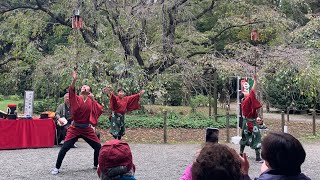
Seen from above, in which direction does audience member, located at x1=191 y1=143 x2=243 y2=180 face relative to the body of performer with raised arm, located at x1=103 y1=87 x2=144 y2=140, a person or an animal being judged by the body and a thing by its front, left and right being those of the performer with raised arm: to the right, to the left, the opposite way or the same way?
the opposite way

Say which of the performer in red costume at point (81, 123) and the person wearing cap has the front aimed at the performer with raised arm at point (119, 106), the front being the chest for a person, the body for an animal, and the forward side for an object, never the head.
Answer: the person wearing cap

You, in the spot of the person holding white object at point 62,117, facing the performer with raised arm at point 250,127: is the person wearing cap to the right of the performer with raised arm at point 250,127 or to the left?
right

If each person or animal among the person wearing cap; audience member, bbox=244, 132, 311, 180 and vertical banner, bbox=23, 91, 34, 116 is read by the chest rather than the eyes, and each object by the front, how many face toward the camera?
1

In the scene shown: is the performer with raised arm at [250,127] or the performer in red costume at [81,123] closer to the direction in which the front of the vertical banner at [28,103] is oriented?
the performer in red costume

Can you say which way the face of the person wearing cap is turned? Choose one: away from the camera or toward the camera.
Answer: away from the camera

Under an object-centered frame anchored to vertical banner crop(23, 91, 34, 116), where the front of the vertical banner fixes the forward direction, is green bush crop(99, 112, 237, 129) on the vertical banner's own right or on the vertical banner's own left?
on the vertical banner's own left

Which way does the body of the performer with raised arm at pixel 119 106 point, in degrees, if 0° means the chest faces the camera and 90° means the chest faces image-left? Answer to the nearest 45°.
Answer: approximately 0°

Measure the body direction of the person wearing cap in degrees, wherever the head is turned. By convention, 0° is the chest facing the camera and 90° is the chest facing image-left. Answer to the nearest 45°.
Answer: approximately 180°

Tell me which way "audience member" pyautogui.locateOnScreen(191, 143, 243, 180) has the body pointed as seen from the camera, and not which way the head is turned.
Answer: away from the camera

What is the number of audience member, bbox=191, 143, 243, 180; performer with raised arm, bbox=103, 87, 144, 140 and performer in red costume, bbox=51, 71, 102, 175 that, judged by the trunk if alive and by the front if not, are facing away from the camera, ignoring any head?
1

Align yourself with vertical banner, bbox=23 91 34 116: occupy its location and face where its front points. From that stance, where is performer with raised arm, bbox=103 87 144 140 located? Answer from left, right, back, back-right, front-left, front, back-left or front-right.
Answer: front-left

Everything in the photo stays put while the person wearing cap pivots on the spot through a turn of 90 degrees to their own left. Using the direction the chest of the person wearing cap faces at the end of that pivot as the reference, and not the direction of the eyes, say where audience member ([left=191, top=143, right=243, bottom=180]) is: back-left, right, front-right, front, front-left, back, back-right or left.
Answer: back-left

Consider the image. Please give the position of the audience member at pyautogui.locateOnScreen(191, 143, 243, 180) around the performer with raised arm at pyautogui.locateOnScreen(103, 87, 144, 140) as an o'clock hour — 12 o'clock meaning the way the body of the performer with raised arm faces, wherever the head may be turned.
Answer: The audience member is roughly at 12 o'clock from the performer with raised arm.

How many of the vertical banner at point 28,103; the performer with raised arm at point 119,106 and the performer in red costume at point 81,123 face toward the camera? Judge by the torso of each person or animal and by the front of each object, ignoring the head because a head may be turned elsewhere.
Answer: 3

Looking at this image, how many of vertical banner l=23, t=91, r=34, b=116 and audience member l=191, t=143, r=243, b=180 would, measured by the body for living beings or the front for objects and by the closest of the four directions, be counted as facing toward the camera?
1
